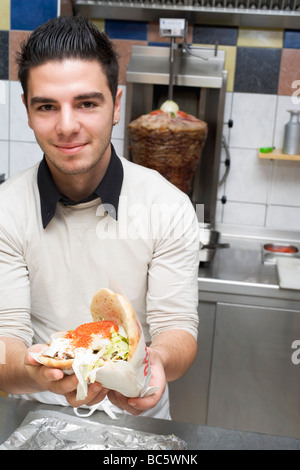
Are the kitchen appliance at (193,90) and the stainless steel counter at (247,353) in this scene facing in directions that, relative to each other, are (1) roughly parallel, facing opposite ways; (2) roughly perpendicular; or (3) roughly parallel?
roughly parallel

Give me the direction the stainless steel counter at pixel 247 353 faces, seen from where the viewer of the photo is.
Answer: facing the viewer

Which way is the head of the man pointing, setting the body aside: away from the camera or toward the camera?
toward the camera

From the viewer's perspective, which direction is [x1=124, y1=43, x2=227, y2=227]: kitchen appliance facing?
toward the camera

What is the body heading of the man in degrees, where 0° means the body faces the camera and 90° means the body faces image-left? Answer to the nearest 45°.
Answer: approximately 0°

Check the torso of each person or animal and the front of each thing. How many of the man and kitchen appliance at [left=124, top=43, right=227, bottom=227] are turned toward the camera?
2

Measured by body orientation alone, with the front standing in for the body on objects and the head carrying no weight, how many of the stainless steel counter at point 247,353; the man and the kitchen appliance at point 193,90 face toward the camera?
3

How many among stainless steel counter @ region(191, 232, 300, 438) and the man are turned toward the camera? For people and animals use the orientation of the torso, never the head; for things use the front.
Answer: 2

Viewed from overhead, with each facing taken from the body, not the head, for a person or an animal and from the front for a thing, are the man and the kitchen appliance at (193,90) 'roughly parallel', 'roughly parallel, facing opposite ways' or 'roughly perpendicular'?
roughly parallel

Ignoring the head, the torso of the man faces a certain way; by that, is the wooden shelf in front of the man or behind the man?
behind

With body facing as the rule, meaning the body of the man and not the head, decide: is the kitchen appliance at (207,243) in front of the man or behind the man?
behind
